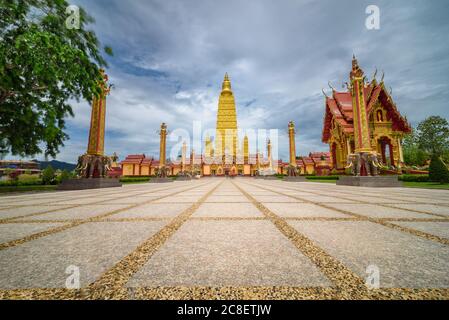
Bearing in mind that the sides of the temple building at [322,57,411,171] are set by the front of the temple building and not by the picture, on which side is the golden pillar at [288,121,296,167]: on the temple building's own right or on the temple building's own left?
on the temple building's own right

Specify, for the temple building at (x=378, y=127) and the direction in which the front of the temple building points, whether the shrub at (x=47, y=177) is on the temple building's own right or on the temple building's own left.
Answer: on the temple building's own right

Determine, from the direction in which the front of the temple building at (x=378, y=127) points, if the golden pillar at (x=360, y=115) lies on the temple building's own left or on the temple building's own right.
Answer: on the temple building's own right

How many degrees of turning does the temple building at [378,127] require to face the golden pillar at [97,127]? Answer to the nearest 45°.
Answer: approximately 90° to its right

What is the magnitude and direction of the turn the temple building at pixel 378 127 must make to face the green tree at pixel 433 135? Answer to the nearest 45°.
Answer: approximately 135° to its left

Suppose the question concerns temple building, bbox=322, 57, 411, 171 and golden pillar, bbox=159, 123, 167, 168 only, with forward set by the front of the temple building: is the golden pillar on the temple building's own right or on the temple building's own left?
on the temple building's own right

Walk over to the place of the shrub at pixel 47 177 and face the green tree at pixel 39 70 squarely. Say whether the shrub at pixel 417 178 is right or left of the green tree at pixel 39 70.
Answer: left

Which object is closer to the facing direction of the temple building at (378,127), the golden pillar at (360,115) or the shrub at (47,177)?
the golden pillar

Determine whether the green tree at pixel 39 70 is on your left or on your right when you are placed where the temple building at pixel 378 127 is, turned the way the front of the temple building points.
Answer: on your right

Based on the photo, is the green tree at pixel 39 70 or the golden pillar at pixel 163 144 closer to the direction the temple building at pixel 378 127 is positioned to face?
the green tree
